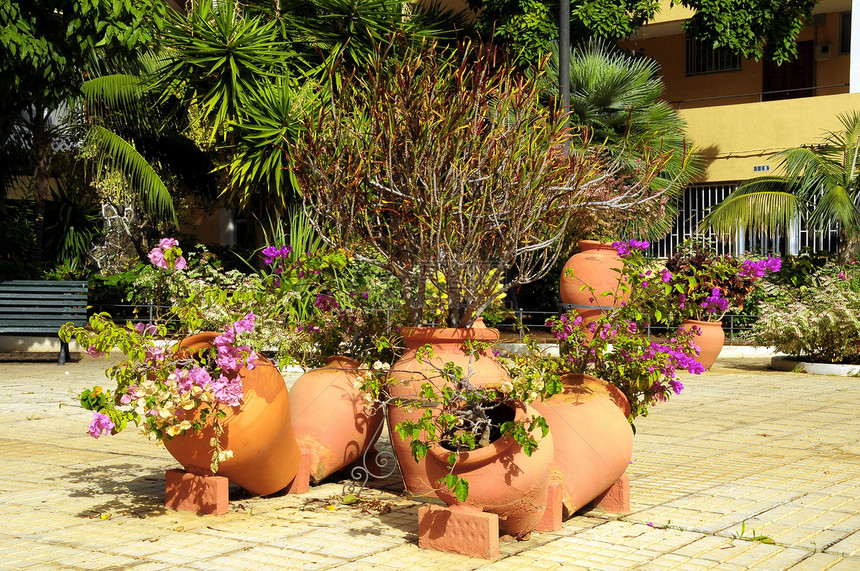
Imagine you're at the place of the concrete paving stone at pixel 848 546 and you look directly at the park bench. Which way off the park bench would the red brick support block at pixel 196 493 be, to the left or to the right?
left

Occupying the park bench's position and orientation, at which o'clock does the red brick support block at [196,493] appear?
The red brick support block is roughly at 12 o'clock from the park bench.

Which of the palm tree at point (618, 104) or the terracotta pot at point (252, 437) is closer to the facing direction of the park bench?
the terracotta pot

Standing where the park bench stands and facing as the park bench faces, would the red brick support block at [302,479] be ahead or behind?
ahead

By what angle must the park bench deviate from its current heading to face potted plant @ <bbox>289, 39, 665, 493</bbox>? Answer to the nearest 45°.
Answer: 0° — it already faces it

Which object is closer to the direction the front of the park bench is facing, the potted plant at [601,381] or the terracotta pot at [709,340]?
the potted plant

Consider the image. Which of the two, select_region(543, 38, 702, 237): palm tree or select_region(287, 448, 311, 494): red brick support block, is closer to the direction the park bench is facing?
the red brick support block

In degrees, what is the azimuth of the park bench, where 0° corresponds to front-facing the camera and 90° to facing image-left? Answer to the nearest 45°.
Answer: approximately 0°

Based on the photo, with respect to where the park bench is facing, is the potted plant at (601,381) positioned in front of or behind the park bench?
in front

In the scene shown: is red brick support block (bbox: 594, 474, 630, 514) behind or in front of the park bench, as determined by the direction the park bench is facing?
in front

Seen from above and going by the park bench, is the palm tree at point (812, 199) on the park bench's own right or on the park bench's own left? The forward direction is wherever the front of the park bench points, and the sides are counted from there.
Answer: on the park bench's own left

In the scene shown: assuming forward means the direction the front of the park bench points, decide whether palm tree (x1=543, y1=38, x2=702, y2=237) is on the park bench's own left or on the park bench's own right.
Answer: on the park bench's own left
